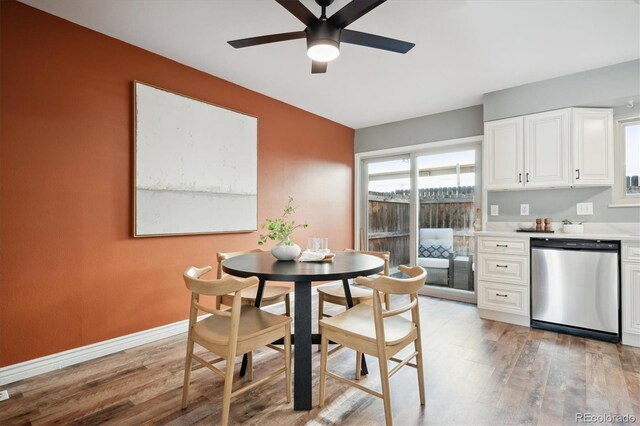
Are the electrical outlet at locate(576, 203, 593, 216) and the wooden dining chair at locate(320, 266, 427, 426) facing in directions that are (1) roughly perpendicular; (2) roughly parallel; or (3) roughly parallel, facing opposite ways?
roughly perpendicular

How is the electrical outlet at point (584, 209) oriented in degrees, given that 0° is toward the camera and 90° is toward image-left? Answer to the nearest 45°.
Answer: approximately 0°

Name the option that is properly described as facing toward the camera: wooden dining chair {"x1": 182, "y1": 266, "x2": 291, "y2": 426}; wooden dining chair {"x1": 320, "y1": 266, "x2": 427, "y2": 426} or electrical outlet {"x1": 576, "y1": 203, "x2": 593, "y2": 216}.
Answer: the electrical outlet

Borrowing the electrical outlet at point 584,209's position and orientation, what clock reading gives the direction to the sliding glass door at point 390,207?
The sliding glass door is roughly at 3 o'clock from the electrical outlet.

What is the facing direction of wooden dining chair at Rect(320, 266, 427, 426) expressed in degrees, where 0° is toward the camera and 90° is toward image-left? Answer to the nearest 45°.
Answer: approximately 135°

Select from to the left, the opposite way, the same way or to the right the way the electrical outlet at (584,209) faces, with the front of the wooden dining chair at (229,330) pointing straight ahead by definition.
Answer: the opposite way

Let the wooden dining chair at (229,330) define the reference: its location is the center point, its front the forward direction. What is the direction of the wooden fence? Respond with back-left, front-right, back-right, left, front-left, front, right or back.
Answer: front

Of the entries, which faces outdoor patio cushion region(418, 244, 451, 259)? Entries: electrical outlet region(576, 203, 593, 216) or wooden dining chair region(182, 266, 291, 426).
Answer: the wooden dining chair

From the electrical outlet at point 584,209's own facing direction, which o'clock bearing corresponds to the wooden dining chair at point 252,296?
The wooden dining chair is roughly at 1 o'clock from the electrical outlet.

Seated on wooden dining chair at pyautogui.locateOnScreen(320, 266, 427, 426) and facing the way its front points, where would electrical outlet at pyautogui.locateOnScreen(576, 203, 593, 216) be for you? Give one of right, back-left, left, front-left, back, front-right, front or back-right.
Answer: right

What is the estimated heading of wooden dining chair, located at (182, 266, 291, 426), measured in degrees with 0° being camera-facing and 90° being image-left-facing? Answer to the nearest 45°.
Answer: approximately 225°

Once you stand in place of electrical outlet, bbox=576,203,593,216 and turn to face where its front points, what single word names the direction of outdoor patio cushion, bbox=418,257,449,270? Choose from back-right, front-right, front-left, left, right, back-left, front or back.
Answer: right

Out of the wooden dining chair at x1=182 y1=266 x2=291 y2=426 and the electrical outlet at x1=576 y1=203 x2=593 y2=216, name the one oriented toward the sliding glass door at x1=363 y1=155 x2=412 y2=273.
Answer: the wooden dining chair

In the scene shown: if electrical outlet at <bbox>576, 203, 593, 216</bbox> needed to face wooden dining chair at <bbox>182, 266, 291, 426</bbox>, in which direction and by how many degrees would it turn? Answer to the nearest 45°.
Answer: approximately 45° to its right
